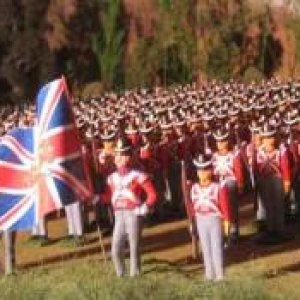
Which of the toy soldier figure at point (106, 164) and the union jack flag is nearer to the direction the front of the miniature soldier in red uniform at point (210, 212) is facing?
the union jack flag

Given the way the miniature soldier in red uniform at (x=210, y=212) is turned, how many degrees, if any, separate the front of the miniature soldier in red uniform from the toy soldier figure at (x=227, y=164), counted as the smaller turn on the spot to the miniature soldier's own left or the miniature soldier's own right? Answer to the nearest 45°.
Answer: approximately 135° to the miniature soldier's own right

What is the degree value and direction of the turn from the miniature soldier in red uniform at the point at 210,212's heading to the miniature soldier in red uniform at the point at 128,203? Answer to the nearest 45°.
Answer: approximately 45° to its right

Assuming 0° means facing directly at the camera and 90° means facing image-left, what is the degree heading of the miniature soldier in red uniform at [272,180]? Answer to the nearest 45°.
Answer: approximately 45°

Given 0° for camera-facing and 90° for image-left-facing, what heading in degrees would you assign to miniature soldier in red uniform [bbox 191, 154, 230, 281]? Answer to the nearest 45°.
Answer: approximately 45°

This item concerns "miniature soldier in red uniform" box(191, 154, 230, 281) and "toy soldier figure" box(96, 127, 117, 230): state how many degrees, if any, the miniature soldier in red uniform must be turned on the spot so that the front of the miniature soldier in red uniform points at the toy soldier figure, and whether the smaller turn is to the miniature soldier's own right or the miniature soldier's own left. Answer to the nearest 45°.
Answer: approximately 90° to the miniature soldier's own right

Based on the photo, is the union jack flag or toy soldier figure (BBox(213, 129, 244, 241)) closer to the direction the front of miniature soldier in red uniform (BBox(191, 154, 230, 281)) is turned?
the union jack flag
